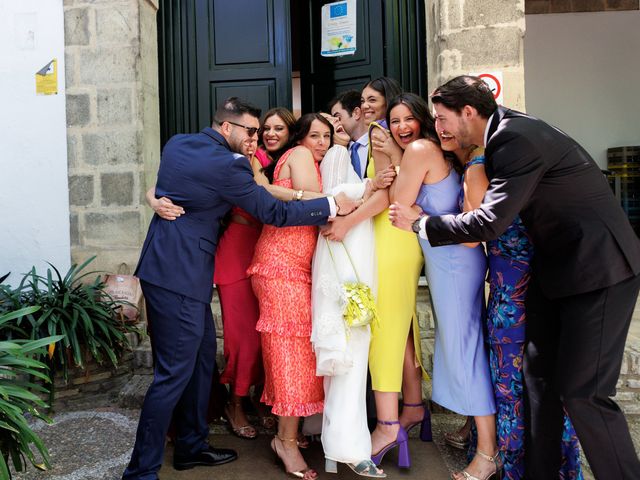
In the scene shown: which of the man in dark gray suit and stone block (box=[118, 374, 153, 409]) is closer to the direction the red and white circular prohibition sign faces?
the man in dark gray suit

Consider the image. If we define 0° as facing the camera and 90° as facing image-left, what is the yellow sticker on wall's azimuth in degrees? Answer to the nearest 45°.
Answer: approximately 0°

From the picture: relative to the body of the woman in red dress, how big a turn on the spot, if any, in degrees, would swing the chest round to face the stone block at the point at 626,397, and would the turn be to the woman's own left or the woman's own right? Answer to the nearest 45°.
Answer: approximately 45° to the woman's own left

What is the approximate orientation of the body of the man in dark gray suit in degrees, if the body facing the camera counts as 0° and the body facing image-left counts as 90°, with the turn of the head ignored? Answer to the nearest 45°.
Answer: approximately 90°

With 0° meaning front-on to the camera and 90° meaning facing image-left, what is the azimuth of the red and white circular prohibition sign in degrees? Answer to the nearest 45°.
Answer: approximately 0°
